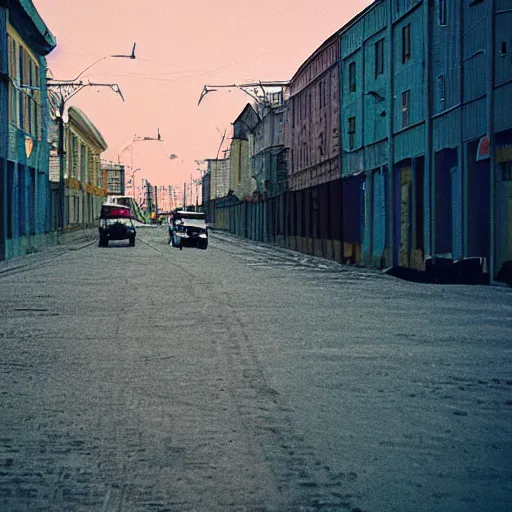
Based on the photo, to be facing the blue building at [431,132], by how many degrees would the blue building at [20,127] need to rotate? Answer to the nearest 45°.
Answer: approximately 45° to its right

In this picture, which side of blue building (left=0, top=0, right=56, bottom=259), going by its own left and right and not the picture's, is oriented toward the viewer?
right
